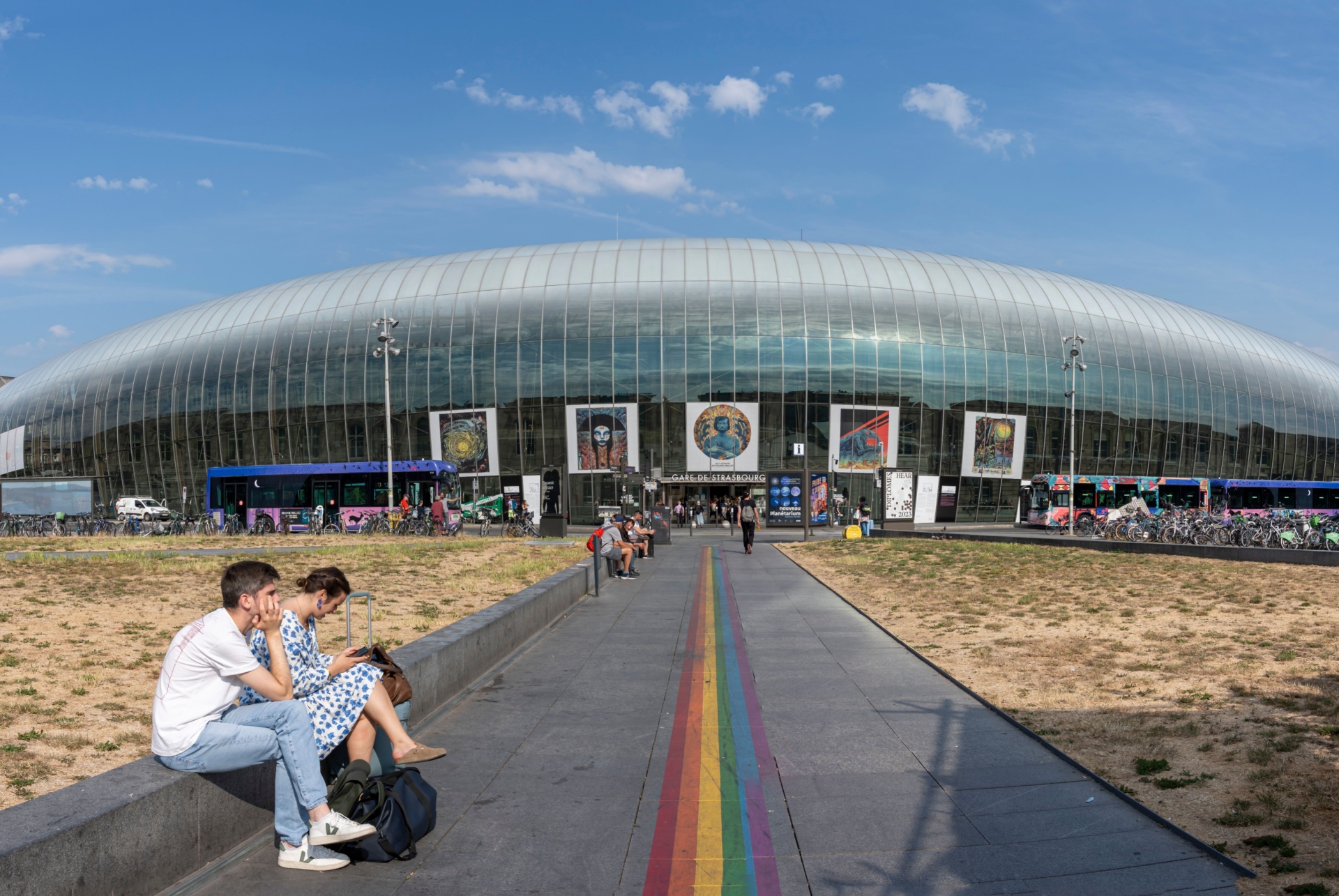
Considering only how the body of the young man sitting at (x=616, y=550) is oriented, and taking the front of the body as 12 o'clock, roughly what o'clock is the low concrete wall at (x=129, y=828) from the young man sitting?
The low concrete wall is roughly at 3 o'clock from the young man sitting.

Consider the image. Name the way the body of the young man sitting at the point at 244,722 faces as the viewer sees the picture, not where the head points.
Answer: to the viewer's right

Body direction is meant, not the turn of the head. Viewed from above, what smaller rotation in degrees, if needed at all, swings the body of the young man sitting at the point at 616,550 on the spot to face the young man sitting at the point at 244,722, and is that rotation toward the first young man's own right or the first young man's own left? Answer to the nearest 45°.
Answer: approximately 90° to the first young man's own right

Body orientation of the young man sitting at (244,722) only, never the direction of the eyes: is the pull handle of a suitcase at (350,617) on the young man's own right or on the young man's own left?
on the young man's own left

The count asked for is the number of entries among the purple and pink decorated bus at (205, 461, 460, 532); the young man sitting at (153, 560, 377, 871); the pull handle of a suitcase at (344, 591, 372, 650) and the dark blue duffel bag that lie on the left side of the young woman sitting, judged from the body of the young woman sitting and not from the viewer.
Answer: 2

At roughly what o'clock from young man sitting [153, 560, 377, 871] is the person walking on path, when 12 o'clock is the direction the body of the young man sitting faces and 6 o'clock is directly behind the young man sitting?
The person walking on path is roughly at 10 o'clock from the young man sitting.

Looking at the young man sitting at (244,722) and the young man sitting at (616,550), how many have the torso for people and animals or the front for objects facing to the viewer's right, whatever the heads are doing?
2

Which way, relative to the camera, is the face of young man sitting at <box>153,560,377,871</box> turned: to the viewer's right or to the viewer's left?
to the viewer's right

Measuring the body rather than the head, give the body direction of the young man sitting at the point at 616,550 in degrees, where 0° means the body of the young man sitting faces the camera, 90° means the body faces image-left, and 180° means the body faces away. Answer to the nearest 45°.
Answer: approximately 270°

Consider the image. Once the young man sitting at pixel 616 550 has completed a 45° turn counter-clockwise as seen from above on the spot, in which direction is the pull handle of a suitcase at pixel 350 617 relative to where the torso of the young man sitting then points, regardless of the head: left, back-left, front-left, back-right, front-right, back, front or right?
back-right

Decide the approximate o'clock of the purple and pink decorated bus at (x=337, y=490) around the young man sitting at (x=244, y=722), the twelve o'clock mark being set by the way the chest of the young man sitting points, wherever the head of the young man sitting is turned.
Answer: The purple and pink decorated bus is roughly at 9 o'clock from the young man sitting.

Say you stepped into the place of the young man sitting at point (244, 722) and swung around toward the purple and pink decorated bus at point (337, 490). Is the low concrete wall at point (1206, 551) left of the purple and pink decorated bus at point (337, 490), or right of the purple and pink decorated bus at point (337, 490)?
right

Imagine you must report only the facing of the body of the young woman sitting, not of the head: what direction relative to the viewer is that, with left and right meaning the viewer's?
facing to the right of the viewer
